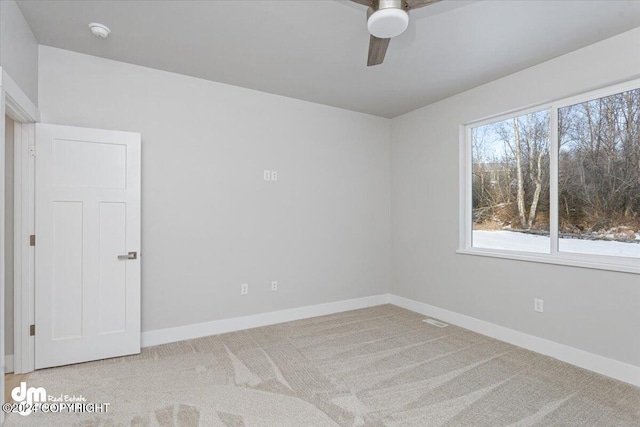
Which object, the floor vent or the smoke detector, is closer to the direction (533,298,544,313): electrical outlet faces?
the smoke detector

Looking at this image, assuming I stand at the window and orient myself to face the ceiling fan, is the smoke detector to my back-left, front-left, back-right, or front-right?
front-right

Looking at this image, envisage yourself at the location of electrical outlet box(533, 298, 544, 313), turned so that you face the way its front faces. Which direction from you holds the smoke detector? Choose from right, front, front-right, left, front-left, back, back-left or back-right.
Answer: front

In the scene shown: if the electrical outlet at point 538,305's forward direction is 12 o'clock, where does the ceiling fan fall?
The ceiling fan is roughly at 11 o'clock from the electrical outlet.

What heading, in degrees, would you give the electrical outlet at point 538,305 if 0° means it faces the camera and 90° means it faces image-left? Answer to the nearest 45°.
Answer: approximately 45°

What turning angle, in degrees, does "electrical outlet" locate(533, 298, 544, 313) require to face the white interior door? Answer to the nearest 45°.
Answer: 0° — it already faces it

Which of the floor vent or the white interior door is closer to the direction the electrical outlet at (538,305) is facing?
the white interior door

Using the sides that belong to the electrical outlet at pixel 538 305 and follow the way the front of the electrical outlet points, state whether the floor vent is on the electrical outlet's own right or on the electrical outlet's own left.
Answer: on the electrical outlet's own right
